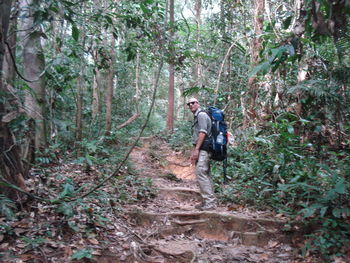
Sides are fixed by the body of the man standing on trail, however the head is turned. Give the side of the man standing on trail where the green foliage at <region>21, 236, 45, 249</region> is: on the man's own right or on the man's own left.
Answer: on the man's own left

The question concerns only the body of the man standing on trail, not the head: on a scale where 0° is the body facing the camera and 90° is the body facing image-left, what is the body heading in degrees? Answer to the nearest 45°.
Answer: approximately 90°

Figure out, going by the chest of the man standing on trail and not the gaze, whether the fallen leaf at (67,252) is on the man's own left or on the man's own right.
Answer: on the man's own left

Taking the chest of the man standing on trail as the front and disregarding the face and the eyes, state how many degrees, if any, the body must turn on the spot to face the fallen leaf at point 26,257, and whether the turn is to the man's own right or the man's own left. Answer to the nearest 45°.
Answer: approximately 45° to the man's own left

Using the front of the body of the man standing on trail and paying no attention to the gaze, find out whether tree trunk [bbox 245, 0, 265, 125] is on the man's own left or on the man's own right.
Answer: on the man's own right

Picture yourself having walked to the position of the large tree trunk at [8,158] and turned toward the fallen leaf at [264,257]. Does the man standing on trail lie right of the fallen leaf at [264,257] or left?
left

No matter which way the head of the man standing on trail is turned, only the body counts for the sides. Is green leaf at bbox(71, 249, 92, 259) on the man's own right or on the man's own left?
on the man's own left

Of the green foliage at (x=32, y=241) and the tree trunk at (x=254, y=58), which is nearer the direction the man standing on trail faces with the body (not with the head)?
the green foliage
